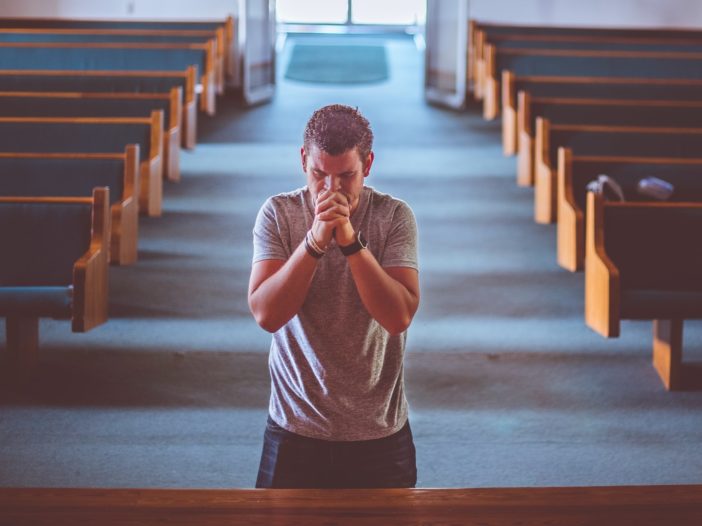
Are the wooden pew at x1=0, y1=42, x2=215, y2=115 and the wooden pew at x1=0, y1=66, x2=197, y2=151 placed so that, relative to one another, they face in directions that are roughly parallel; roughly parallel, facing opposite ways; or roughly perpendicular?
roughly parallel

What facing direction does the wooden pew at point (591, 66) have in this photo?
toward the camera

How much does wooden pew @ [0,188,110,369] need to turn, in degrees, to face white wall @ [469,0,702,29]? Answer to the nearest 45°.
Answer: approximately 135° to its left

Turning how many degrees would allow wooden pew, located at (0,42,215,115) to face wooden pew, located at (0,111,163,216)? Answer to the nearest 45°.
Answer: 0° — it already faces it

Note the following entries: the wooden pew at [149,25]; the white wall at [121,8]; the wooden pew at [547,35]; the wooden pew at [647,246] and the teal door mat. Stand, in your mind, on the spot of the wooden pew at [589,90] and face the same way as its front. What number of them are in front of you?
1

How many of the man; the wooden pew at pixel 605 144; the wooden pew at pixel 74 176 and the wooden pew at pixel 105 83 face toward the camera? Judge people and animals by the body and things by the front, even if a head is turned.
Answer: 4

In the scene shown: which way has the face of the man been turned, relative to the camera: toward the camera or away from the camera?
toward the camera

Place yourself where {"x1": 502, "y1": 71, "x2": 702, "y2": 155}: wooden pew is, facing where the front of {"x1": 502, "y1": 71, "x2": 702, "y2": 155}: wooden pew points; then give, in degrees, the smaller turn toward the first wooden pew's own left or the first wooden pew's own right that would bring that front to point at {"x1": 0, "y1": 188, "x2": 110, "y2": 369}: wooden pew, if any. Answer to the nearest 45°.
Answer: approximately 45° to the first wooden pew's own right

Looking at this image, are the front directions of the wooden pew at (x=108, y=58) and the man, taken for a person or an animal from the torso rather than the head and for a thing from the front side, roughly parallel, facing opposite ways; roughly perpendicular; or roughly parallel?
roughly parallel

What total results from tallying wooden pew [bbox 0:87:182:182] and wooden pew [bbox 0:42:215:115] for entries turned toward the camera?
2

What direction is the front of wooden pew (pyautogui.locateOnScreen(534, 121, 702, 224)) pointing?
toward the camera

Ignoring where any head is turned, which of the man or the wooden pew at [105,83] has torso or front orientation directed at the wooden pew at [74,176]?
the wooden pew at [105,83]

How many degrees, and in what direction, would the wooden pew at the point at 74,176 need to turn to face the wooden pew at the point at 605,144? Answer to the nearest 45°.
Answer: approximately 90° to its left

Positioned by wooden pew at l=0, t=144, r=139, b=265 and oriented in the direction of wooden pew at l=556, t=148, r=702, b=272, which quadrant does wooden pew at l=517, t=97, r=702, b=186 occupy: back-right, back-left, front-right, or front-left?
front-left

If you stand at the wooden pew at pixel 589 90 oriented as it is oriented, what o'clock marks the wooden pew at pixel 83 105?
the wooden pew at pixel 83 105 is roughly at 2 o'clock from the wooden pew at pixel 589 90.

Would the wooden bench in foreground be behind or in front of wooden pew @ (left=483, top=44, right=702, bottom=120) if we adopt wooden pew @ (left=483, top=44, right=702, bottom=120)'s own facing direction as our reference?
in front

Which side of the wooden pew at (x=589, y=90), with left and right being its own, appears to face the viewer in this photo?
front

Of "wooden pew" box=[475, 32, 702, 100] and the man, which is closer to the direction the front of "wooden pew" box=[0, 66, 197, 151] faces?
the man

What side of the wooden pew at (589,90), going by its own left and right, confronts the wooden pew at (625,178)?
front

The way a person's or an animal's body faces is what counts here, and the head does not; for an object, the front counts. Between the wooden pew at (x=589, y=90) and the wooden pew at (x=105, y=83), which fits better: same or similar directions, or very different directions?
same or similar directions
